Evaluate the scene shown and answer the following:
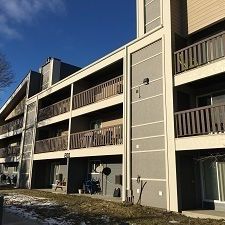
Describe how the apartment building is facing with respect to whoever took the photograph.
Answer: facing the viewer and to the left of the viewer
